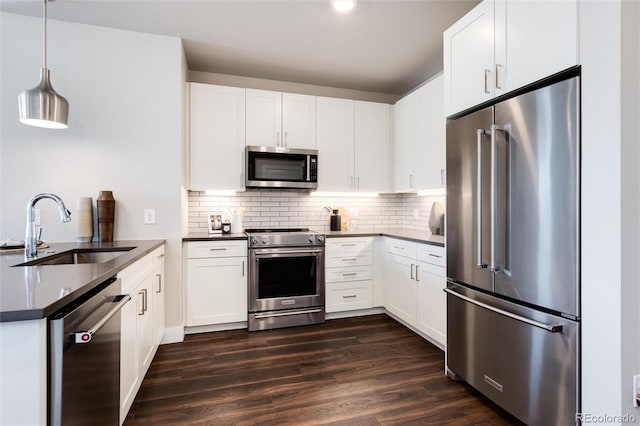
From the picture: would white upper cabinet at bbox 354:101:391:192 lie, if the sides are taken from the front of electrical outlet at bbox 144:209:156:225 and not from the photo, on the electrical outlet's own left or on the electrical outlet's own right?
on the electrical outlet's own left

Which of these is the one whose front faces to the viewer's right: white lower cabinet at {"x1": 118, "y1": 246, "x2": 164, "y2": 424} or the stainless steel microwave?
the white lower cabinet

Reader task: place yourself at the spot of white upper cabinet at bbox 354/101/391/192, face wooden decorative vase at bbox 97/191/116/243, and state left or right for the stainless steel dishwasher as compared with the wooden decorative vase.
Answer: left

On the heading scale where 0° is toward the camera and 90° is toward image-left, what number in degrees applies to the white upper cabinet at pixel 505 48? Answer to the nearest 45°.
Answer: approximately 45°

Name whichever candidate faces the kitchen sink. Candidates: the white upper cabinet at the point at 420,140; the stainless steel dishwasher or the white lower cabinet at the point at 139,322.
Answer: the white upper cabinet

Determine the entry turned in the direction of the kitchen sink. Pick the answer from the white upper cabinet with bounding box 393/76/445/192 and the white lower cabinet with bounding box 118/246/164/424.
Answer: the white upper cabinet

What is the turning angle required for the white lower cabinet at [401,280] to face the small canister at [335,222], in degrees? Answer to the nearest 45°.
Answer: approximately 90° to its right

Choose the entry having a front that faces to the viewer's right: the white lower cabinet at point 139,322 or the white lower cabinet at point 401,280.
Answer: the white lower cabinet at point 139,322

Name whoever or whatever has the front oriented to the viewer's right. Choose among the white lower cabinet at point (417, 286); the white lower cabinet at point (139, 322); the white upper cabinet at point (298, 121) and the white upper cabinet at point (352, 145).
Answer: the white lower cabinet at point (139, 322)

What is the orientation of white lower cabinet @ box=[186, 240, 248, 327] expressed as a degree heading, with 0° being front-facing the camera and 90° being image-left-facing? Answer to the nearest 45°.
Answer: approximately 0°

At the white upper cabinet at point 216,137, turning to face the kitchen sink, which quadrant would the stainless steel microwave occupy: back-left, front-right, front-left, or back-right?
back-left

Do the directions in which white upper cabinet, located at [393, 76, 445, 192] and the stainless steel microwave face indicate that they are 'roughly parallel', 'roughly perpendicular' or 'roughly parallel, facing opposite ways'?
roughly perpendicular
